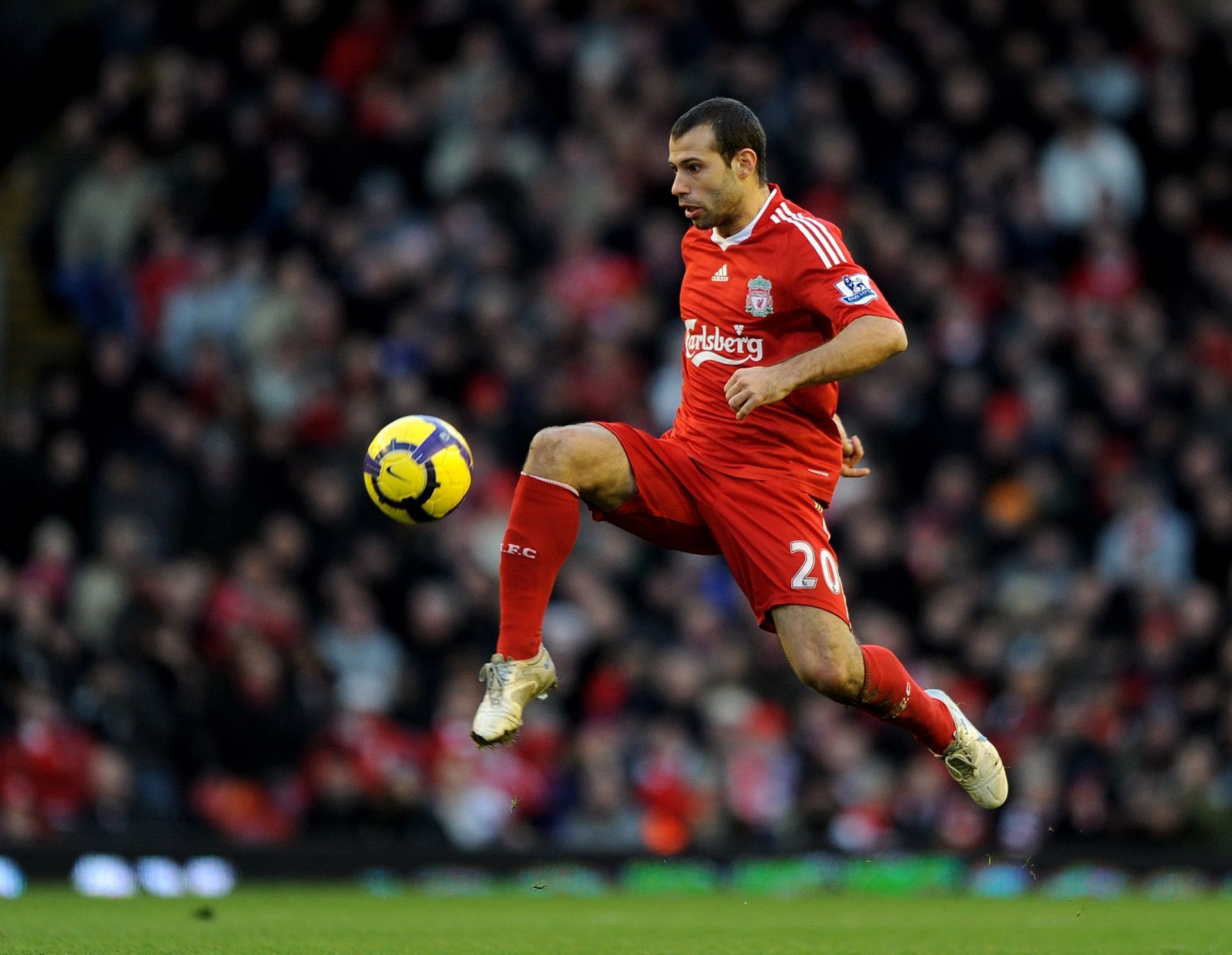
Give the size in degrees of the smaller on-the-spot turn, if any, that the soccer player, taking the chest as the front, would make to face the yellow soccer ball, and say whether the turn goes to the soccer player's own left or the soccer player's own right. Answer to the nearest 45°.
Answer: approximately 45° to the soccer player's own right

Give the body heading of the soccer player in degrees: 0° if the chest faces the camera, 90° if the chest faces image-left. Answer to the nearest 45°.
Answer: approximately 45°
